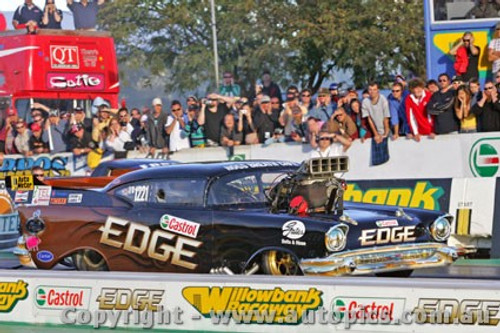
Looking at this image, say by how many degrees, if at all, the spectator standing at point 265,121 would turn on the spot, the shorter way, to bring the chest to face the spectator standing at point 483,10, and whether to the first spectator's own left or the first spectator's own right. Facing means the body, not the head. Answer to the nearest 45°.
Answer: approximately 90° to the first spectator's own left

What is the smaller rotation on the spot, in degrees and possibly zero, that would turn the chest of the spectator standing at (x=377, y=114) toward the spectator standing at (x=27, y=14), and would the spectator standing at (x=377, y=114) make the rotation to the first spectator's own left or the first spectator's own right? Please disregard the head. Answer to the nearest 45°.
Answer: approximately 135° to the first spectator's own right

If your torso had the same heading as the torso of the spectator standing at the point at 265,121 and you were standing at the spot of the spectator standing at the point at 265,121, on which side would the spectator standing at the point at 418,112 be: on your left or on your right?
on your left

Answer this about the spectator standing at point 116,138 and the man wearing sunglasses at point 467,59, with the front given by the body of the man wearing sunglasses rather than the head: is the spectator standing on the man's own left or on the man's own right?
on the man's own right

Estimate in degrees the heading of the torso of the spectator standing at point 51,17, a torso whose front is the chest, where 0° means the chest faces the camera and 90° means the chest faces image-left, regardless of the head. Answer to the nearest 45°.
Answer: approximately 0°

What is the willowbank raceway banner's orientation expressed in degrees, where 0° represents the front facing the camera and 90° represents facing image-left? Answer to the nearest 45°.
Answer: approximately 0°

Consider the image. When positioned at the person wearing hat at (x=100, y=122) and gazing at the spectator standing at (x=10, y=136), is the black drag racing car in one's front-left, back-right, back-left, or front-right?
back-left
